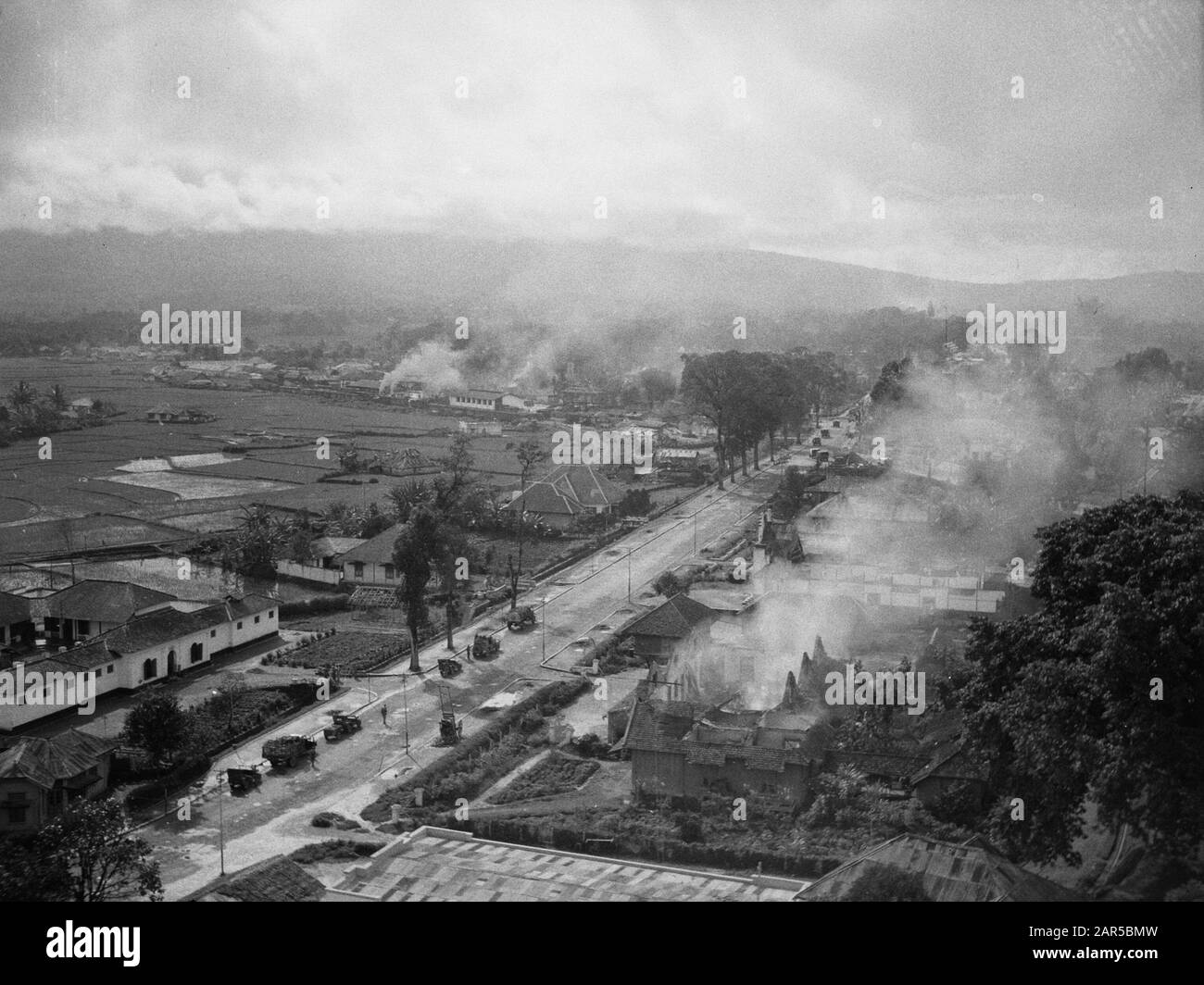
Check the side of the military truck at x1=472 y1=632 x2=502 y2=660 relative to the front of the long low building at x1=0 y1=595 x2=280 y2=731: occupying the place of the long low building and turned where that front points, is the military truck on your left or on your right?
on your left

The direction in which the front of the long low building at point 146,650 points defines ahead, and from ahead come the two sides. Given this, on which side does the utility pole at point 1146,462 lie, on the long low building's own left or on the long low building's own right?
on the long low building's own left

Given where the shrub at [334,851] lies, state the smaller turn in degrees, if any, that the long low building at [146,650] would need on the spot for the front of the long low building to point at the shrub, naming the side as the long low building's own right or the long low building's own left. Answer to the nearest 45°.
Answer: approximately 45° to the long low building's own right

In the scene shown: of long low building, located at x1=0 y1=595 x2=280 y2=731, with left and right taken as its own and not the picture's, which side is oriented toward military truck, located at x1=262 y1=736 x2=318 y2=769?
front

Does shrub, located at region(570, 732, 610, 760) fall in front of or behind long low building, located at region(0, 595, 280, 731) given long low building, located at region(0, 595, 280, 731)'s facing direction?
in front

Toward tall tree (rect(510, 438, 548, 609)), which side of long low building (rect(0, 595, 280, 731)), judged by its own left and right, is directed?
left

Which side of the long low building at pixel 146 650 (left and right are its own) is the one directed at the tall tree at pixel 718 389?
left

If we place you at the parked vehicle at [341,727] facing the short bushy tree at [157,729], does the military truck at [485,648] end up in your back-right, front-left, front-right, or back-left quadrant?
back-right

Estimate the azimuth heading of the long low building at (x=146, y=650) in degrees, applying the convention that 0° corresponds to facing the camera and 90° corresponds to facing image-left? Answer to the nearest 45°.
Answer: approximately 315°

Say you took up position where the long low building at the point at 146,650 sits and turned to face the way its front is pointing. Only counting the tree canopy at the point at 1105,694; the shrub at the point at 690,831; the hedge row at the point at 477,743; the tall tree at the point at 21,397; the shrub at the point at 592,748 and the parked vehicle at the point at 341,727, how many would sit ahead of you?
5

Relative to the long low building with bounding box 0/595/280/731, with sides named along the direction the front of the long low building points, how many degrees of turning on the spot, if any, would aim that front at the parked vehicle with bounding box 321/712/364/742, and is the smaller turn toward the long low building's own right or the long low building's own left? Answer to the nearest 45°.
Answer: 0° — it already faces it

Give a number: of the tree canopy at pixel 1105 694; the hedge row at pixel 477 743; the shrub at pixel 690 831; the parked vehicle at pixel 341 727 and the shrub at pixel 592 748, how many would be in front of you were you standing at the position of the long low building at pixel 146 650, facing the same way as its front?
5

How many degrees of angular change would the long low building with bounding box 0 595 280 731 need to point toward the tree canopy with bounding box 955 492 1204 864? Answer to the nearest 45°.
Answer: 0° — it already faces it
